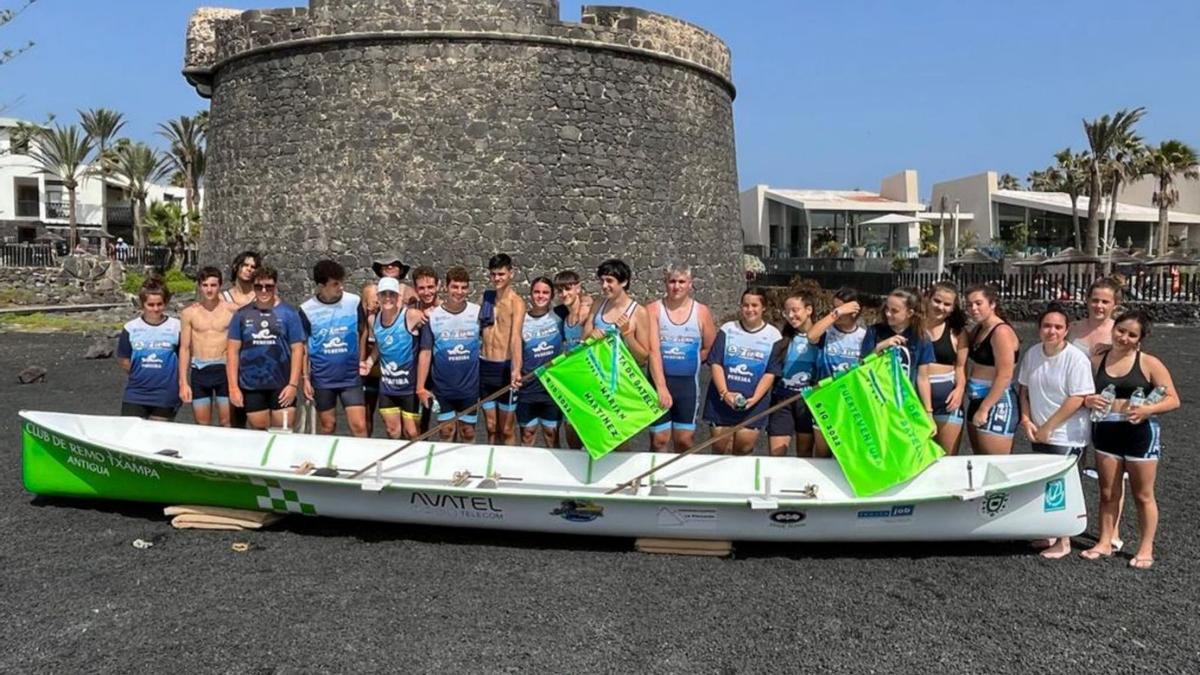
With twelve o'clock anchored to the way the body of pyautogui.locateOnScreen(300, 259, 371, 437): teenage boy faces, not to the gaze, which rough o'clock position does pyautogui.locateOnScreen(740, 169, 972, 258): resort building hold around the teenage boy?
The resort building is roughly at 7 o'clock from the teenage boy.

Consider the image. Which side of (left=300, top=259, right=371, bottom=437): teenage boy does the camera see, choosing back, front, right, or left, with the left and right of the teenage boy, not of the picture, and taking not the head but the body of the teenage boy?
front

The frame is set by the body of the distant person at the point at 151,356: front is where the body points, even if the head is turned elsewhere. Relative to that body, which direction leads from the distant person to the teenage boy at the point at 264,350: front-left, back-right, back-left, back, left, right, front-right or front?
front-left

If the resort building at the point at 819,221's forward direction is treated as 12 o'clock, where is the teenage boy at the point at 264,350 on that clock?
The teenage boy is roughly at 12 o'clock from the resort building.

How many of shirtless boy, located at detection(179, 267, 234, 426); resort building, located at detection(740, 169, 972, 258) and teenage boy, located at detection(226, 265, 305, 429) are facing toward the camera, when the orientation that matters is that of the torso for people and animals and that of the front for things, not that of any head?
3

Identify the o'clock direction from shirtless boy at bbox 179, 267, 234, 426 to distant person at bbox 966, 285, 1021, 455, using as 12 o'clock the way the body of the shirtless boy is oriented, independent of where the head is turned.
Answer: The distant person is roughly at 10 o'clock from the shirtless boy.

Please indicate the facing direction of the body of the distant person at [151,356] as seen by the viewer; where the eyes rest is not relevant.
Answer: toward the camera

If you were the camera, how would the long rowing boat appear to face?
facing to the left of the viewer

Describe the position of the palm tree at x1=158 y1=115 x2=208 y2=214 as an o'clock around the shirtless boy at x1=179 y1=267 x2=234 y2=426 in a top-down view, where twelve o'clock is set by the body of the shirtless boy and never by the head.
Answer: The palm tree is roughly at 6 o'clock from the shirtless boy.

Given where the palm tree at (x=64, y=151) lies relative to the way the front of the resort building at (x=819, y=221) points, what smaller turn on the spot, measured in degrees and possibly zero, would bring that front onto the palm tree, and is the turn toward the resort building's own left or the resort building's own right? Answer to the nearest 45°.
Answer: approximately 90° to the resort building's own right

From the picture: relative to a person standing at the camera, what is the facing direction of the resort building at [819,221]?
facing the viewer
